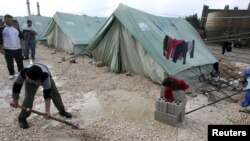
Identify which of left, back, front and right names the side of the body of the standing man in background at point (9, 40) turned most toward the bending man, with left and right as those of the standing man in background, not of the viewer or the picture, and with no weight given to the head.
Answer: front

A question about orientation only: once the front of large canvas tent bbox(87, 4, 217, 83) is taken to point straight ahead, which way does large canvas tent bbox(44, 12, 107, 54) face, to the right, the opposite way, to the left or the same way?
the same way

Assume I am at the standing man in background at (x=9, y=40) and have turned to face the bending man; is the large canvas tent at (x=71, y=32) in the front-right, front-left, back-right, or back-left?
back-left

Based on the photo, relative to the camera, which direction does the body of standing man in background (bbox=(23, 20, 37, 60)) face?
toward the camera

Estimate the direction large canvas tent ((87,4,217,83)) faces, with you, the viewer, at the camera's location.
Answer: facing the viewer and to the left of the viewer

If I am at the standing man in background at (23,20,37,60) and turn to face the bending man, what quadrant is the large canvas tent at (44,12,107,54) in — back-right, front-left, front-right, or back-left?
back-left

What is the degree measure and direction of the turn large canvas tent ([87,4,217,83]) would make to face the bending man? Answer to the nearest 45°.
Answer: approximately 45° to its left

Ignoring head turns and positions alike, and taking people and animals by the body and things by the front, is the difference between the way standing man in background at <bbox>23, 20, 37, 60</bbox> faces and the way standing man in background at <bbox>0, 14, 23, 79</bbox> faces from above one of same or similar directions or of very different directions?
same or similar directions

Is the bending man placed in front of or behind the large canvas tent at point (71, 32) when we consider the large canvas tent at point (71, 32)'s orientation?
in front

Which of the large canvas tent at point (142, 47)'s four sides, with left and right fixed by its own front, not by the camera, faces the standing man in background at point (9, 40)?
front

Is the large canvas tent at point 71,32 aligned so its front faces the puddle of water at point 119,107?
no

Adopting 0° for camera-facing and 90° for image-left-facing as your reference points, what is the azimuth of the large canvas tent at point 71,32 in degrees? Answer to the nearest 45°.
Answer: approximately 45°

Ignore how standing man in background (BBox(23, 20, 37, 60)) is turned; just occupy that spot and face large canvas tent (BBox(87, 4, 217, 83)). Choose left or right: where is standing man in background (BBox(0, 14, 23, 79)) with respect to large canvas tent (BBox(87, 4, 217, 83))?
right

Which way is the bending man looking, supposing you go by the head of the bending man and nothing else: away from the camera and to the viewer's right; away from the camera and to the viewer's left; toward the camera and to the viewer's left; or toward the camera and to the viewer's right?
toward the camera and to the viewer's left
